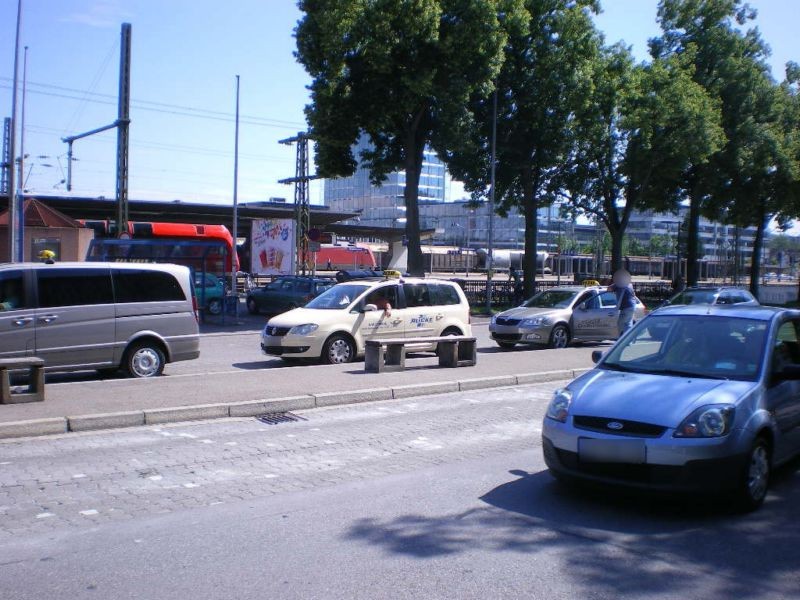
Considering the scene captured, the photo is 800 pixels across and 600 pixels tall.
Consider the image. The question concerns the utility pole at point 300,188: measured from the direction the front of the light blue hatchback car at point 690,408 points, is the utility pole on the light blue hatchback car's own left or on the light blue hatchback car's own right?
on the light blue hatchback car's own right

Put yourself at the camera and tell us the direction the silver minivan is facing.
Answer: facing to the left of the viewer

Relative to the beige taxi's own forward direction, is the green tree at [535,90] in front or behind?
behind

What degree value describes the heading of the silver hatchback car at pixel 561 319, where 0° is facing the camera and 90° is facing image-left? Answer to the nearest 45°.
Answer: approximately 45°

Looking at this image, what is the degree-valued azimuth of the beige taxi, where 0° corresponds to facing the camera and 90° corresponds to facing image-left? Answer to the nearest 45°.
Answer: approximately 45°

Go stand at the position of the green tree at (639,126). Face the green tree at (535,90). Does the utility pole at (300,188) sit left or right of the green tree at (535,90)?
right

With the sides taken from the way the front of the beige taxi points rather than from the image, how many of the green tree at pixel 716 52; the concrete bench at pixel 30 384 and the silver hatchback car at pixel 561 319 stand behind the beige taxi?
2

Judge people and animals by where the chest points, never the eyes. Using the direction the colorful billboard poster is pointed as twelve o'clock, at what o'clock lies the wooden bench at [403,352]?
The wooden bench is roughly at 12 o'clock from the colorful billboard poster.

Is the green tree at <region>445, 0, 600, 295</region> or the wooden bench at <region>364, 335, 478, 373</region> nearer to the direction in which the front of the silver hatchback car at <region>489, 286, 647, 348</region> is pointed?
the wooden bench

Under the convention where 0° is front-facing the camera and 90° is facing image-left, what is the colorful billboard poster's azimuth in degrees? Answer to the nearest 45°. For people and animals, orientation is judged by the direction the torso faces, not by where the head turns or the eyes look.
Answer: approximately 0°

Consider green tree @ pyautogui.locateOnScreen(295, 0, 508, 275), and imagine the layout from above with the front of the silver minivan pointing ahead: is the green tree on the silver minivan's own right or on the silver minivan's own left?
on the silver minivan's own right

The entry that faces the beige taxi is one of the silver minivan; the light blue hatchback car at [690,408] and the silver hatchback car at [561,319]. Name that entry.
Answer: the silver hatchback car at [561,319]
